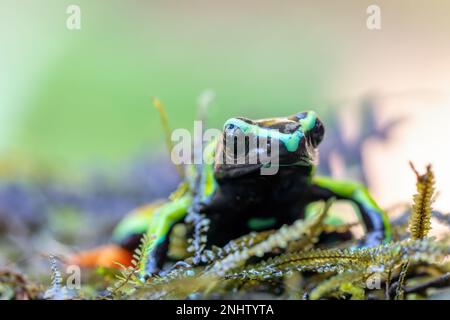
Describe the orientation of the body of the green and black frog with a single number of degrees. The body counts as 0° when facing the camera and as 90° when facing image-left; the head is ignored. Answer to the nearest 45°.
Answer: approximately 315°
